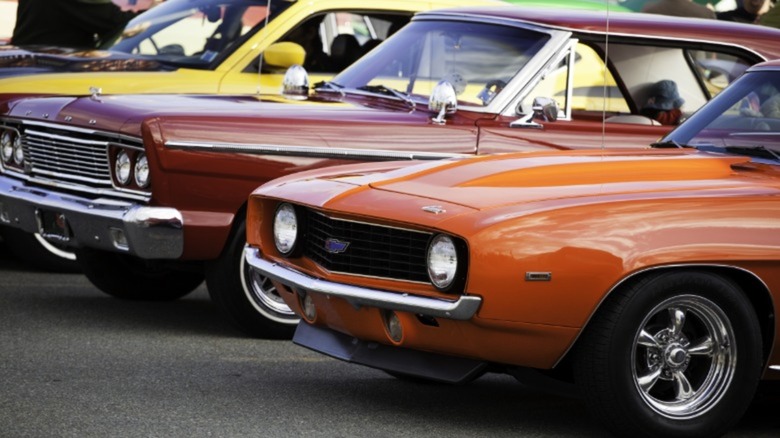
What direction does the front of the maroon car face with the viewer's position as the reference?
facing the viewer and to the left of the viewer

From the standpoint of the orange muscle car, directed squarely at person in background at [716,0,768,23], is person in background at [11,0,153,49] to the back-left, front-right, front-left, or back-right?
front-left

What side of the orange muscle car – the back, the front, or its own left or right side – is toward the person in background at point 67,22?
right

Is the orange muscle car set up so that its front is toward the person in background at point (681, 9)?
no

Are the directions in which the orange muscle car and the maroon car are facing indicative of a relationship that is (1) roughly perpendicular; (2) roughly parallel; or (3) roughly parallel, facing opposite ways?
roughly parallel

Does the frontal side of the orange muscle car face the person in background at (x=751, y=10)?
no

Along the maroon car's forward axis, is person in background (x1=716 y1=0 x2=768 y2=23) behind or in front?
behind

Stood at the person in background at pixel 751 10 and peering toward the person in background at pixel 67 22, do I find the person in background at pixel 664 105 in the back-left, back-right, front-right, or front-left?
front-left

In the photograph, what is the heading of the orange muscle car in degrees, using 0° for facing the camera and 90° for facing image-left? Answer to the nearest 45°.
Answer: approximately 45°

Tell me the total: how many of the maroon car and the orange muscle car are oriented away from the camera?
0

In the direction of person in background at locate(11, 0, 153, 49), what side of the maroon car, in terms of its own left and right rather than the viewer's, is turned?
right

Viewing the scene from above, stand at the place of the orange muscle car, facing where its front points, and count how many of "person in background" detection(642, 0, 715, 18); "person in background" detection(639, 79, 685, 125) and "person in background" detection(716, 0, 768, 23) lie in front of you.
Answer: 0
